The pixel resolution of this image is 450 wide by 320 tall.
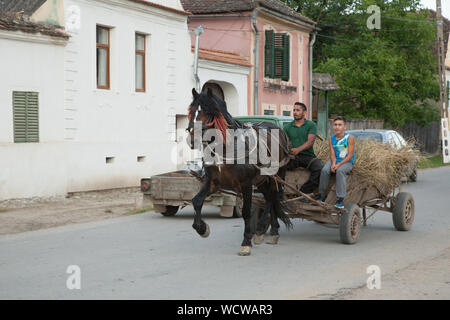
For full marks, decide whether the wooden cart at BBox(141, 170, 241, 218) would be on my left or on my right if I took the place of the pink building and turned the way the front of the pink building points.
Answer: on my right

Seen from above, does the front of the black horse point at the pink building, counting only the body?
no

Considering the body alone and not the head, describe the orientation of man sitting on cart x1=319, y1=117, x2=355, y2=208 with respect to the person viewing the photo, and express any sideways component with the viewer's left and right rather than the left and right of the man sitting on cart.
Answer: facing the viewer and to the left of the viewer

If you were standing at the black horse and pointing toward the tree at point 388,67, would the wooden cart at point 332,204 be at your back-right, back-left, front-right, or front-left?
front-right

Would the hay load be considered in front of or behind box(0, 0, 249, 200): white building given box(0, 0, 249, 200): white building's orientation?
in front

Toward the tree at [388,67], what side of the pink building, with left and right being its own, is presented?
left

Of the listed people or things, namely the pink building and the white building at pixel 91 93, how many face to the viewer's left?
0

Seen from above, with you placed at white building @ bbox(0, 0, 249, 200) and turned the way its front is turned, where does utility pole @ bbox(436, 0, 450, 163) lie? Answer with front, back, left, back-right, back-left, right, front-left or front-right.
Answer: left

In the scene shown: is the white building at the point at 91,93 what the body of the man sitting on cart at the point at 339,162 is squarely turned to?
no

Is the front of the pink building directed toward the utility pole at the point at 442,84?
no

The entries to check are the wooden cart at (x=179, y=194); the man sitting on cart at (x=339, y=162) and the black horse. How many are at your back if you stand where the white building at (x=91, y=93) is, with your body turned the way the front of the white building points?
0

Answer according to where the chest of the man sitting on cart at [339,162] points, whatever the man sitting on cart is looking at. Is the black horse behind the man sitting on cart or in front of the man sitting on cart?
in front

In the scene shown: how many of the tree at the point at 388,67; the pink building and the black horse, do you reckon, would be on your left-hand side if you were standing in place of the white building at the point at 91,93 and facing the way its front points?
2

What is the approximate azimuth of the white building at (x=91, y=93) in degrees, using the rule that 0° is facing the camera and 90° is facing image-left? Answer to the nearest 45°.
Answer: approximately 315°

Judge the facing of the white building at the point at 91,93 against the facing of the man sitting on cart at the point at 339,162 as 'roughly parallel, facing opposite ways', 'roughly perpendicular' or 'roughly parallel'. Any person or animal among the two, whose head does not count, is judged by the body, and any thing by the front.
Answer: roughly perpendicular

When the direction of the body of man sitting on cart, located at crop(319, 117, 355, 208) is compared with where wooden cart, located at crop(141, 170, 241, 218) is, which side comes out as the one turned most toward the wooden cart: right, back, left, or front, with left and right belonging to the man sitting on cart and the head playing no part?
right

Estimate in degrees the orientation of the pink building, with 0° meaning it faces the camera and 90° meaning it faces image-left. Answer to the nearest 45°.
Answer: approximately 315°

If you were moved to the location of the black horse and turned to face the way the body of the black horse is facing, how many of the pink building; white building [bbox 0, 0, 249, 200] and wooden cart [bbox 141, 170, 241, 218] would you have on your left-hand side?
0

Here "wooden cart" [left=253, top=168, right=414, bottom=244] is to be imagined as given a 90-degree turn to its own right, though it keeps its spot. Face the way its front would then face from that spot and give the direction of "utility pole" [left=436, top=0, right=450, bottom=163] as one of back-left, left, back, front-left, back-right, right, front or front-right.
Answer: front-right

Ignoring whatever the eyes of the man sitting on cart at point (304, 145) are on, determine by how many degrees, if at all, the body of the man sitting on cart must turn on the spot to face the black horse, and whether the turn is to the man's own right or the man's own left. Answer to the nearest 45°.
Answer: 0° — they already face it

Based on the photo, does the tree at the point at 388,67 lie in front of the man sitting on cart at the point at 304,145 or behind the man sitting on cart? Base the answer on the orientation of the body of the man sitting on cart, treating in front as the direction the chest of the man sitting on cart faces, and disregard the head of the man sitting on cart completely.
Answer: behind
